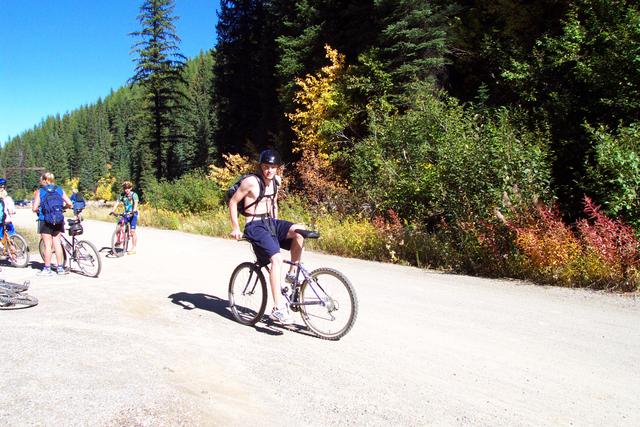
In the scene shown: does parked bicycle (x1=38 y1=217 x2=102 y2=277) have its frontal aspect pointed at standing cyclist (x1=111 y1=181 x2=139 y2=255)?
no

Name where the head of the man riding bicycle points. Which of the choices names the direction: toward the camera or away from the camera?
toward the camera

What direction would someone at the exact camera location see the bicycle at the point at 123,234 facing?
facing the viewer and to the left of the viewer

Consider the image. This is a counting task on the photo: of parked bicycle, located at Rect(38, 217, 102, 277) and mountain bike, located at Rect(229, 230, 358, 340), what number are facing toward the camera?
0

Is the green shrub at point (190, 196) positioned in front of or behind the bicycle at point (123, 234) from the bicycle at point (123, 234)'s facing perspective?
behind

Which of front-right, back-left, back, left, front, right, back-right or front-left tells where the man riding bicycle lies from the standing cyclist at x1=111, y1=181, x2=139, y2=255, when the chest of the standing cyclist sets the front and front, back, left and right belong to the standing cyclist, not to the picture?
front-left

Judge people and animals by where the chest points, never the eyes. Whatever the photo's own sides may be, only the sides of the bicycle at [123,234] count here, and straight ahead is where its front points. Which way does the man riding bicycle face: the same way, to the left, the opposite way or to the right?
to the left
